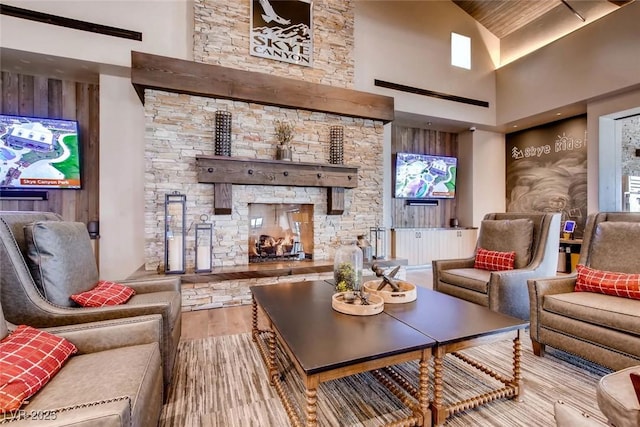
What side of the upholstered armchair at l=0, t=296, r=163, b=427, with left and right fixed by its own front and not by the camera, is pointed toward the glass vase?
front

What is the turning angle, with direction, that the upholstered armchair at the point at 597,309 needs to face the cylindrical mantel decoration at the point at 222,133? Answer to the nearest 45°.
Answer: approximately 45° to its right

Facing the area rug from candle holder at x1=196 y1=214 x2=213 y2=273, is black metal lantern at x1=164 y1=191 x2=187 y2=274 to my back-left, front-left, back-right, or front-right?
back-right

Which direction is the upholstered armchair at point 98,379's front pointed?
to the viewer's right

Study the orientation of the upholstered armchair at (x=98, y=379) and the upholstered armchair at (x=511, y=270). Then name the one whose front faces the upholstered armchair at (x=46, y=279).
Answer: the upholstered armchair at (x=511, y=270)

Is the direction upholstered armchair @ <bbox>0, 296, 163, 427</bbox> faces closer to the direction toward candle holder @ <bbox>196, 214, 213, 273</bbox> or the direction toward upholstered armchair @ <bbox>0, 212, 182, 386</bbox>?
the candle holder

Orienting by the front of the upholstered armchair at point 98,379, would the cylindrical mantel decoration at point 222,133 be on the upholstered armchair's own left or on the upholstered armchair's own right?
on the upholstered armchair's own left

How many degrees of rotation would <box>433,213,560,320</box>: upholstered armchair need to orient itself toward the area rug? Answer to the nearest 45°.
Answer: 0° — it already faces it

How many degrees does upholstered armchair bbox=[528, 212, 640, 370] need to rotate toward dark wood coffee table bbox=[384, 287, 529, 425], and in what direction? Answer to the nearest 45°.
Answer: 0° — it already faces it
